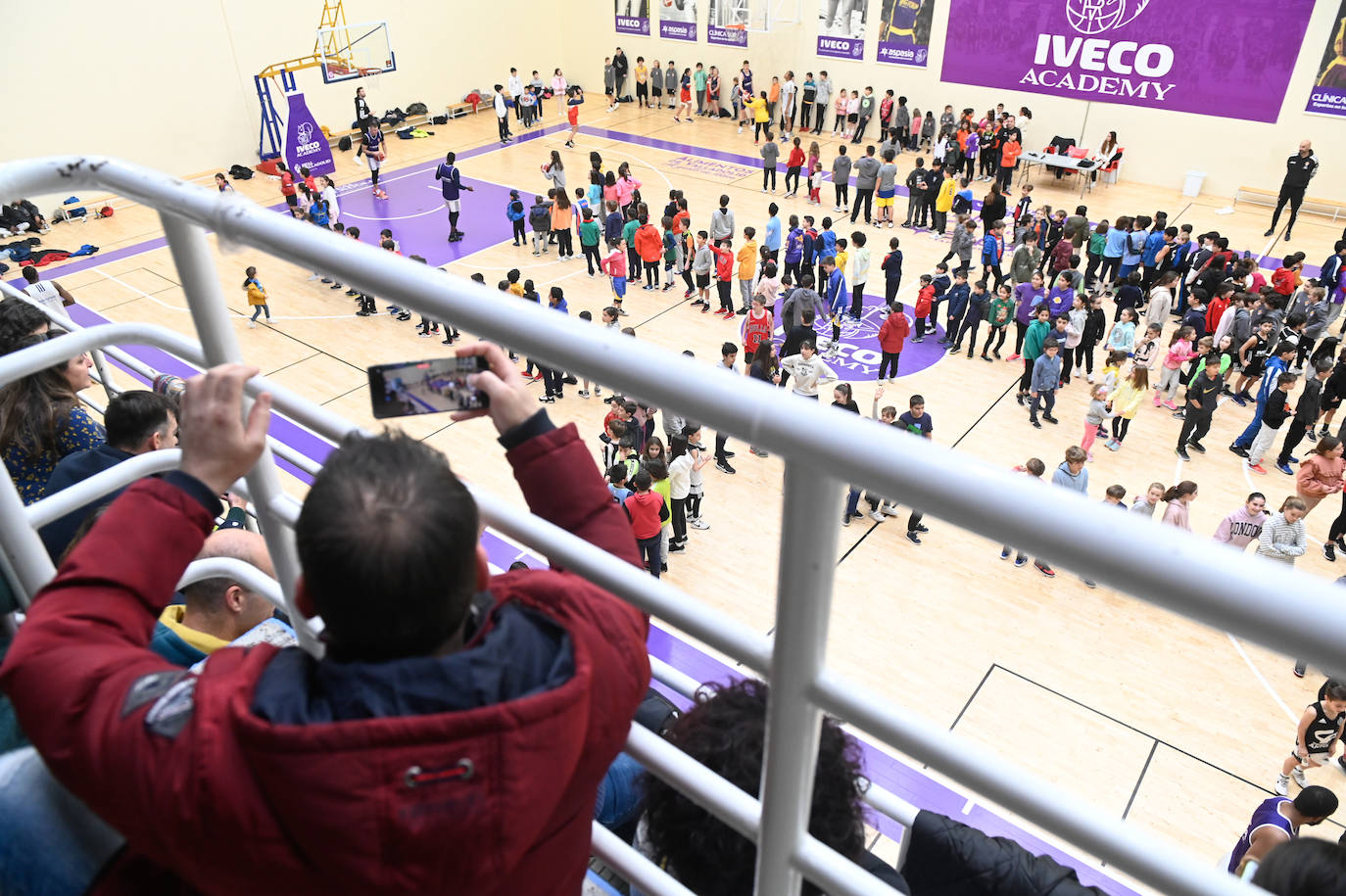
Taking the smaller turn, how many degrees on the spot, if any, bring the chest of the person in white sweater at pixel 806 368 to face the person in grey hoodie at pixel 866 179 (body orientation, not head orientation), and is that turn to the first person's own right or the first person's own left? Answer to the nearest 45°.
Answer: approximately 180°

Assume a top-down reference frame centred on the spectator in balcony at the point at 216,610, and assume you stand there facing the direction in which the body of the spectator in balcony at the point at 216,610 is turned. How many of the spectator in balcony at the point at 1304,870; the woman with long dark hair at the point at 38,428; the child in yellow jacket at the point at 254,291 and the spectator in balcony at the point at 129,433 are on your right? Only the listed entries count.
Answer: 1

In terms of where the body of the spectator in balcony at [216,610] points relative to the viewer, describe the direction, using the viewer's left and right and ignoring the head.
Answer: facing away from the viewer and to the right of the viewer

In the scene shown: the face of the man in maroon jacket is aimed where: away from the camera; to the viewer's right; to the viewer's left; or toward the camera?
away from the camera

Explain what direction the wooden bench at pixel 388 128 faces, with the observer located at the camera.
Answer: facing the viewer and to the right of the viewer

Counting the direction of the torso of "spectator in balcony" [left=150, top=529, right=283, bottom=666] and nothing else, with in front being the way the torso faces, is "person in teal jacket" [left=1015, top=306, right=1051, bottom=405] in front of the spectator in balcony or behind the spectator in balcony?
in front

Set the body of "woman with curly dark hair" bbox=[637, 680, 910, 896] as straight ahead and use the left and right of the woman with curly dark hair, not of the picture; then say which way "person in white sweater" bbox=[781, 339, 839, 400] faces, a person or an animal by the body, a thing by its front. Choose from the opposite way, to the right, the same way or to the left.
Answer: the opposite way

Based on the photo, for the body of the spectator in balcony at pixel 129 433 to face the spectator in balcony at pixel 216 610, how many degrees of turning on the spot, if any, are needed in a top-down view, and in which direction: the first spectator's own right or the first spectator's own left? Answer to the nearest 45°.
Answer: approximately 135° to the first spectator's own right

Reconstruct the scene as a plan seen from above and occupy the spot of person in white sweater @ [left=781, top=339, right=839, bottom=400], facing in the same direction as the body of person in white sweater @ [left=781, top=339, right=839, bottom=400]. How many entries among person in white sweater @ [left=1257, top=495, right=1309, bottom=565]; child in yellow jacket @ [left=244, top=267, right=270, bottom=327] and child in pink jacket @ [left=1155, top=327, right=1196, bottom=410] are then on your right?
1

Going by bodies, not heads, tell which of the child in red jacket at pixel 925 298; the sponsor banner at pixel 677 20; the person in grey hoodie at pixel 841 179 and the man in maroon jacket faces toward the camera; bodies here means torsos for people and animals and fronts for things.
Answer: the sponsor banner

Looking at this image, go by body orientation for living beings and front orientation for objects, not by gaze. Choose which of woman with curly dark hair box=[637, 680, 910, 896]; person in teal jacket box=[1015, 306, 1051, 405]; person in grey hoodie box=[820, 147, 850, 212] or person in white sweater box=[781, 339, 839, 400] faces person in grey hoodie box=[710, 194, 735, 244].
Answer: the woman with curly dark hair

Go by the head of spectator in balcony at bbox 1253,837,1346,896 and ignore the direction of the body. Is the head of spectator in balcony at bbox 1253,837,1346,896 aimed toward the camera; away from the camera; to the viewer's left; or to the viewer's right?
away from the camera

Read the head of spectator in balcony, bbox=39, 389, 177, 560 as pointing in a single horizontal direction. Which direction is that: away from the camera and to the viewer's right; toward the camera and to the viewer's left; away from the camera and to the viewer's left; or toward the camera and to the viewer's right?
away from the camera and to the viewer's right

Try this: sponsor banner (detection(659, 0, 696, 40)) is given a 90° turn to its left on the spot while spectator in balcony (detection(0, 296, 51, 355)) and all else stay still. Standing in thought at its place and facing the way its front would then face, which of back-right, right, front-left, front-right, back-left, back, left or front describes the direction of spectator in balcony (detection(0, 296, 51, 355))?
right

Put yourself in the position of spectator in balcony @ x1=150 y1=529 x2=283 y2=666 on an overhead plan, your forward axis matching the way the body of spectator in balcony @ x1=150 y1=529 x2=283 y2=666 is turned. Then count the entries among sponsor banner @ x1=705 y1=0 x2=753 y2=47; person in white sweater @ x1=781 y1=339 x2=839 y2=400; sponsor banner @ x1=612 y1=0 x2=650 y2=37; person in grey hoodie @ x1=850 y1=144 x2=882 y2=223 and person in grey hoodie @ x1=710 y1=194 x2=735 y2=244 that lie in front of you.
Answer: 5

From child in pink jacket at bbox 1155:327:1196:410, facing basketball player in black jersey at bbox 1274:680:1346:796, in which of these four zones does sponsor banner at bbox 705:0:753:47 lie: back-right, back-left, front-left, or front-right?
back-right

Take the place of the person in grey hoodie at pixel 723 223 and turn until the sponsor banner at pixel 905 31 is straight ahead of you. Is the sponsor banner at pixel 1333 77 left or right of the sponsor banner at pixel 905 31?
right
